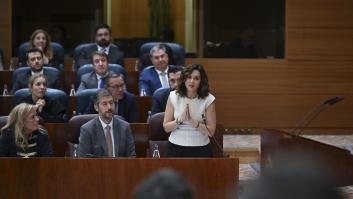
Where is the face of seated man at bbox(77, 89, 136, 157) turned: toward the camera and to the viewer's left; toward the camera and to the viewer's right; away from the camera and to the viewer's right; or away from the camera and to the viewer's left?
toward the camera and to the viewer's right

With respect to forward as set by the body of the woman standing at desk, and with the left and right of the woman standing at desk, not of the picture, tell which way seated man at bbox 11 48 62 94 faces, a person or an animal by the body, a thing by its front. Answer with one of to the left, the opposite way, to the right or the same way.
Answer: the same way

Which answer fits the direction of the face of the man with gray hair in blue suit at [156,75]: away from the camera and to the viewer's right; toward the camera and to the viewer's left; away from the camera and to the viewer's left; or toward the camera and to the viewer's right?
toward the camera and to the viewer's right

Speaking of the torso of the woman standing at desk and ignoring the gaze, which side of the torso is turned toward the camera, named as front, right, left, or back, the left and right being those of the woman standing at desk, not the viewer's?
front

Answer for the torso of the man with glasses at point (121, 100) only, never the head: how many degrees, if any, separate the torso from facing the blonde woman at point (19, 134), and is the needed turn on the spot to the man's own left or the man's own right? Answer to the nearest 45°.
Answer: approximately 45° to the man's own right

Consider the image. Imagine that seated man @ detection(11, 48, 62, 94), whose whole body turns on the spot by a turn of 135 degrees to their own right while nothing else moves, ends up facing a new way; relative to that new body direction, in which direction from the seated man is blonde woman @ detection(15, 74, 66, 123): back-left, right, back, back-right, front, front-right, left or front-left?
back-left

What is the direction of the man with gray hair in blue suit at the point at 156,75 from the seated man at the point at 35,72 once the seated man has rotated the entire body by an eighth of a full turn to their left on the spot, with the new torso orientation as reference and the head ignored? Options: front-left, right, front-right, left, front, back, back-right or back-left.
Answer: front-left

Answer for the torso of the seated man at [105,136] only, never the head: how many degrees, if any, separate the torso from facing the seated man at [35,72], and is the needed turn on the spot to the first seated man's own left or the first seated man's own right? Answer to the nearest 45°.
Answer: approximately 180°

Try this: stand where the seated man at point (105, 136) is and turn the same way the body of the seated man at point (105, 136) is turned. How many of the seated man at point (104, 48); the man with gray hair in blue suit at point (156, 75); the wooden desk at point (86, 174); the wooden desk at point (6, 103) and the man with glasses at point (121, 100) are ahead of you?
1

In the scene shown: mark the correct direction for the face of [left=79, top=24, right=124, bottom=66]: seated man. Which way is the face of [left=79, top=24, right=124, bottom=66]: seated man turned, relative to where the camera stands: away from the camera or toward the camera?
toward the camera

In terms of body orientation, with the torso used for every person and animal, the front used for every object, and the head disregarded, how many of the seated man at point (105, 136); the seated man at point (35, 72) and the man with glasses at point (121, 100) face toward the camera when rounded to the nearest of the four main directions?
3

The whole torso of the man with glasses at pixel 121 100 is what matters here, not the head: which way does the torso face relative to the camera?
toward the camera

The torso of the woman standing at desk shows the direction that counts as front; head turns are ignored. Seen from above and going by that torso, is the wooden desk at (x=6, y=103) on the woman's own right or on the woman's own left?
on the woman's own right

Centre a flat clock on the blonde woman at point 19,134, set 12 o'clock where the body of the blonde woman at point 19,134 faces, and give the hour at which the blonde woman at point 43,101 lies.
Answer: the blonde woman at point 43,101 is roughly at 8 o'clock from the blonde woman at point 19,134.

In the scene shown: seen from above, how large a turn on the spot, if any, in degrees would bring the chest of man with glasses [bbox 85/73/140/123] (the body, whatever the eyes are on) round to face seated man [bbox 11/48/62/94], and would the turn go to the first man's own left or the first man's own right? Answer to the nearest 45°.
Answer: approximately 135° to the first man's own right

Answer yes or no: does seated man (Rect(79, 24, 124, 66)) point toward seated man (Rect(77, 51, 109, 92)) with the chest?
yes

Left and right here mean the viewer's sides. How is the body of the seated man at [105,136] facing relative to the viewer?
facing the viewer

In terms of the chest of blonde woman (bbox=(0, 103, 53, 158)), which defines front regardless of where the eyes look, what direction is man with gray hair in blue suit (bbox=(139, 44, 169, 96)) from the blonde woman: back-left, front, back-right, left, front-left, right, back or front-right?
left

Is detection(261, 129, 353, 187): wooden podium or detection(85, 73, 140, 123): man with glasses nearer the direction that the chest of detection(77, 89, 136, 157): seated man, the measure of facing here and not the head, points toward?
the wooden podium
